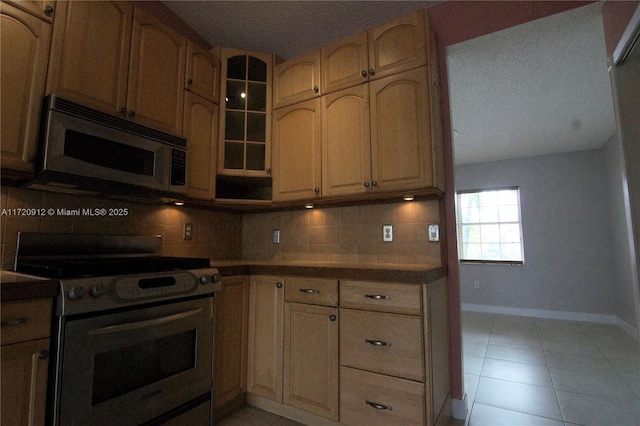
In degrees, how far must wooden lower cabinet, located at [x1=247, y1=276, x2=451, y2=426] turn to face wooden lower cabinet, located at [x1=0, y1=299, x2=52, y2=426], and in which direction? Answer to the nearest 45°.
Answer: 0° — it already faces it

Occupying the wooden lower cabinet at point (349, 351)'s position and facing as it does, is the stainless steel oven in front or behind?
in front

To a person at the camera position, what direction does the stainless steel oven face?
facing the viewer and to the right of the viewer

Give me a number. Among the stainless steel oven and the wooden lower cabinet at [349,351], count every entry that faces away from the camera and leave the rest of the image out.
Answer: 0

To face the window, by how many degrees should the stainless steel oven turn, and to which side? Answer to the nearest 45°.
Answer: approximately 45° to its left

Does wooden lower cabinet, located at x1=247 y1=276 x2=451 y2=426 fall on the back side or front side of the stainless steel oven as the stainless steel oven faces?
on the front side

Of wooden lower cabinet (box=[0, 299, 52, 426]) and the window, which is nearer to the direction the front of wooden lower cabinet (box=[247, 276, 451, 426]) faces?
the wooden lower cabinet

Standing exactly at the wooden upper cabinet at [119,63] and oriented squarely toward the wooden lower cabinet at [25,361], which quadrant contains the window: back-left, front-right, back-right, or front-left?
back-left
